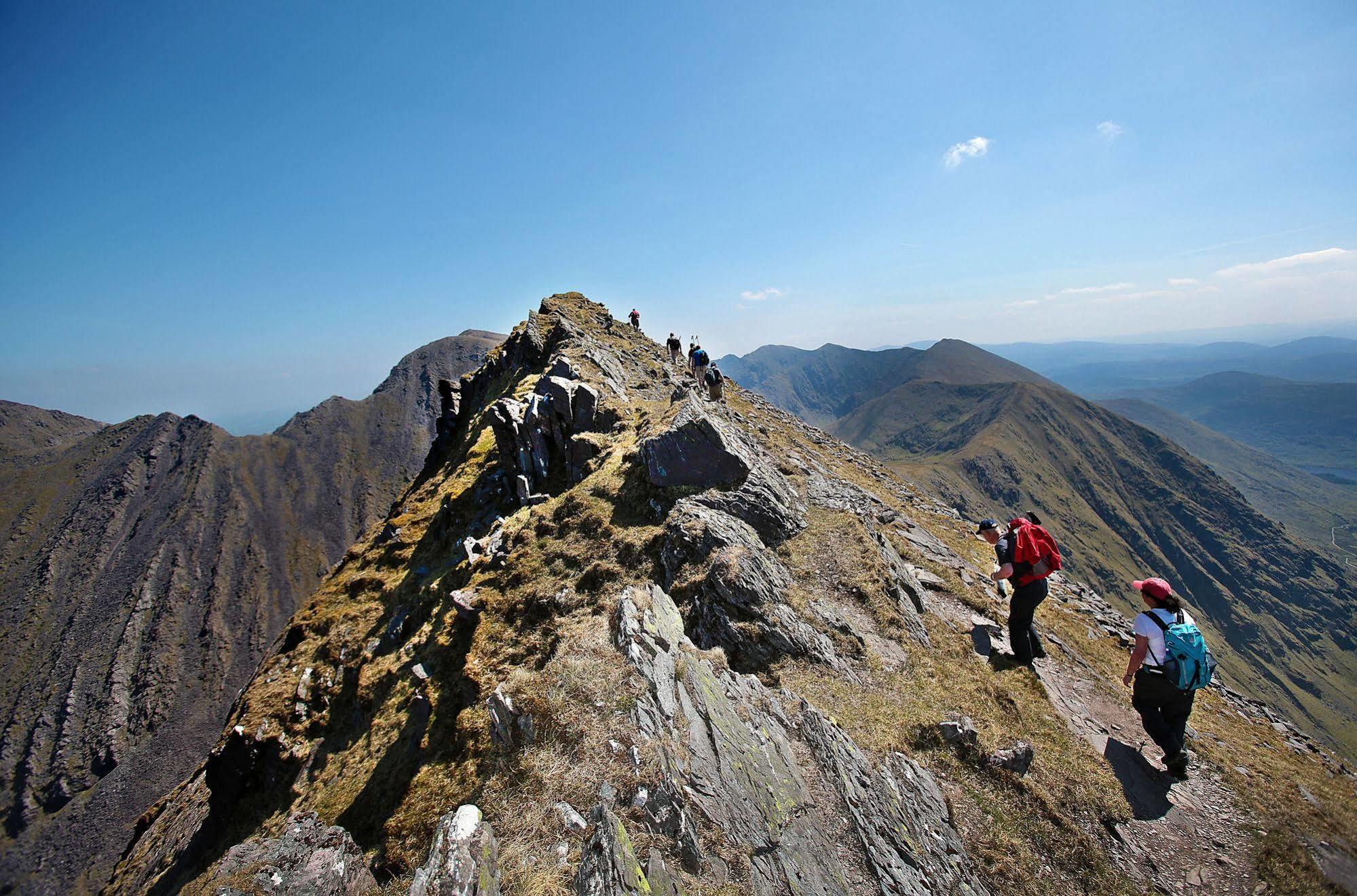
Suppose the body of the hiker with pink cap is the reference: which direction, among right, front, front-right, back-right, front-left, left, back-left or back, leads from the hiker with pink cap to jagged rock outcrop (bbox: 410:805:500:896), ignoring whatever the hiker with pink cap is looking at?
left

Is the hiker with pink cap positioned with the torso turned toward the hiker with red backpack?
yes

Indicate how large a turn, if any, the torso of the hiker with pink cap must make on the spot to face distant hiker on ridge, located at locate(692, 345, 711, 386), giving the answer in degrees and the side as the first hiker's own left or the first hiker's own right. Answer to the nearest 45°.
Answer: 0° — they already face them

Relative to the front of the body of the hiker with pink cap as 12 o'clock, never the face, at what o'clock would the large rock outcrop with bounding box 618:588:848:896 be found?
The large rock outcrop is roughly at 9 o'clock from the hiker with pink cap.

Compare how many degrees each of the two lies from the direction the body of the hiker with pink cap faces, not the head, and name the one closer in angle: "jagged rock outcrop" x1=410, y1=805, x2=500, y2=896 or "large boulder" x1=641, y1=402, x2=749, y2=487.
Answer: the large boulder

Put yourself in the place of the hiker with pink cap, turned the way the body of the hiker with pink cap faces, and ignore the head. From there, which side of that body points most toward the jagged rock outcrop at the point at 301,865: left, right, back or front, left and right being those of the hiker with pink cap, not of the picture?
left

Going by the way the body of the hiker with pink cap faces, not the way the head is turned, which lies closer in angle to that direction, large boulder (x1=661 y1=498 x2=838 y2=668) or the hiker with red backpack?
the hiker with red backpack

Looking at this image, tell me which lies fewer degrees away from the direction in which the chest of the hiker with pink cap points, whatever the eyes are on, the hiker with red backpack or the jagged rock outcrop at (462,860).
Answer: the hiker with red backpack

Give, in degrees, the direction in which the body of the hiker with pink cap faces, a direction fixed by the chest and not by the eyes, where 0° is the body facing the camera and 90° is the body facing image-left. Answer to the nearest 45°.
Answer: approximately 135°

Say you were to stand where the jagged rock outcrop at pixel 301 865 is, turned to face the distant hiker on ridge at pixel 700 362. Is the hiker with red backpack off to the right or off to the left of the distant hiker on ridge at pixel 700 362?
right
